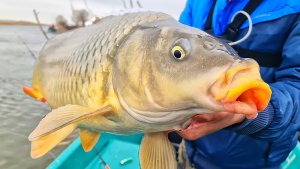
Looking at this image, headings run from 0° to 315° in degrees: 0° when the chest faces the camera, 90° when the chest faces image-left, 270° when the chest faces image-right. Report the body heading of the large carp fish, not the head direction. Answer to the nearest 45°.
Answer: approximately 315°
